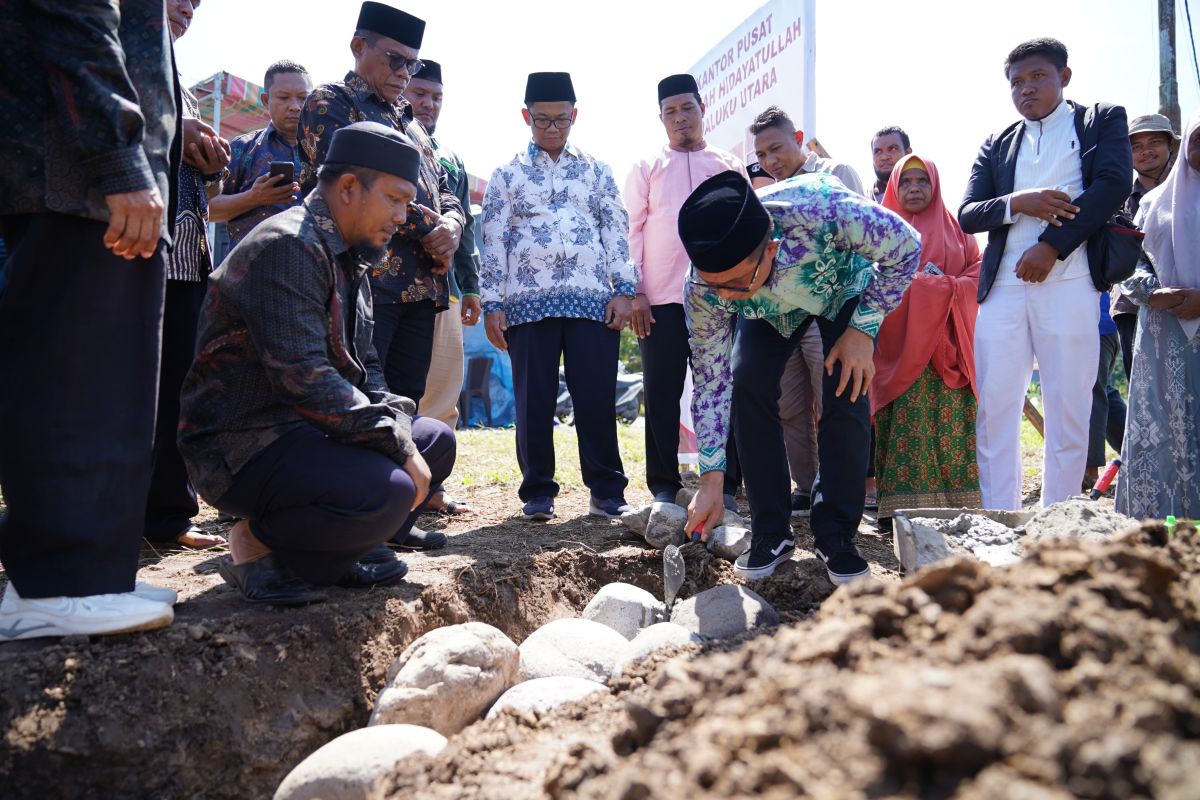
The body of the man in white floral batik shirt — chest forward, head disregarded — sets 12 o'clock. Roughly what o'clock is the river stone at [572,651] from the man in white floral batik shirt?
The river stone is roughly at 12 o'clock from the man in white floral batik shirt.

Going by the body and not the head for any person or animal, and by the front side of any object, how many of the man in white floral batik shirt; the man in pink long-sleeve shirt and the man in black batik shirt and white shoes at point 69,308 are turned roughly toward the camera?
2

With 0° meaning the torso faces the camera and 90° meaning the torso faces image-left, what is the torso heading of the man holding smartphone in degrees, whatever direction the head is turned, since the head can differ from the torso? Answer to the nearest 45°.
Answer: approximately 315°

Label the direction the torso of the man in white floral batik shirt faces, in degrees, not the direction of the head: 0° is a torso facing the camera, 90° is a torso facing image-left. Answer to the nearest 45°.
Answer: approximately 0°

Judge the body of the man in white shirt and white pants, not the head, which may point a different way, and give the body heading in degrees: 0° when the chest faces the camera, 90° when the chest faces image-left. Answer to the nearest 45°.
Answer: approximately 45°

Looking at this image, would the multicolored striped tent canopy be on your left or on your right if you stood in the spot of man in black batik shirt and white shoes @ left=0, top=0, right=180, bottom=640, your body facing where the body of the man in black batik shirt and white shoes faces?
on your left

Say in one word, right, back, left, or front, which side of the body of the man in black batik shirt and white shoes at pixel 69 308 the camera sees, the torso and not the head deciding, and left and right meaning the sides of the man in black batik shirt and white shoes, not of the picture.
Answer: right

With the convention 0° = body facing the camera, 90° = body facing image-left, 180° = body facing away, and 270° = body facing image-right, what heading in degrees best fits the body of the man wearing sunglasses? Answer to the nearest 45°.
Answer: approximately 315°
